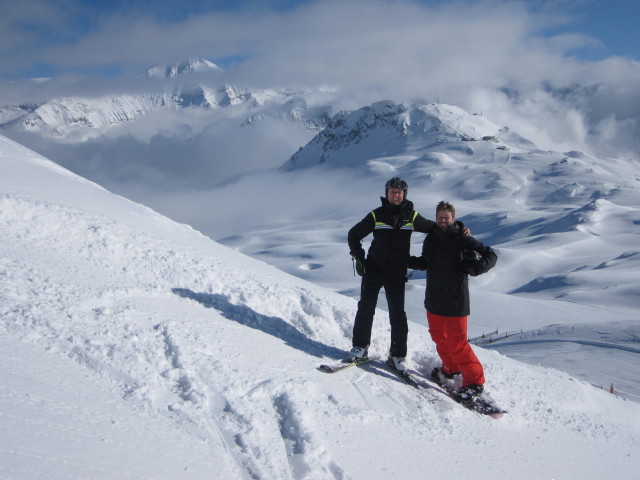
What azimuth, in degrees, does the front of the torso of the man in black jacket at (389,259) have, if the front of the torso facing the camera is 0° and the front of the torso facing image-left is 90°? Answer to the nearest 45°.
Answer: approximately 0°
